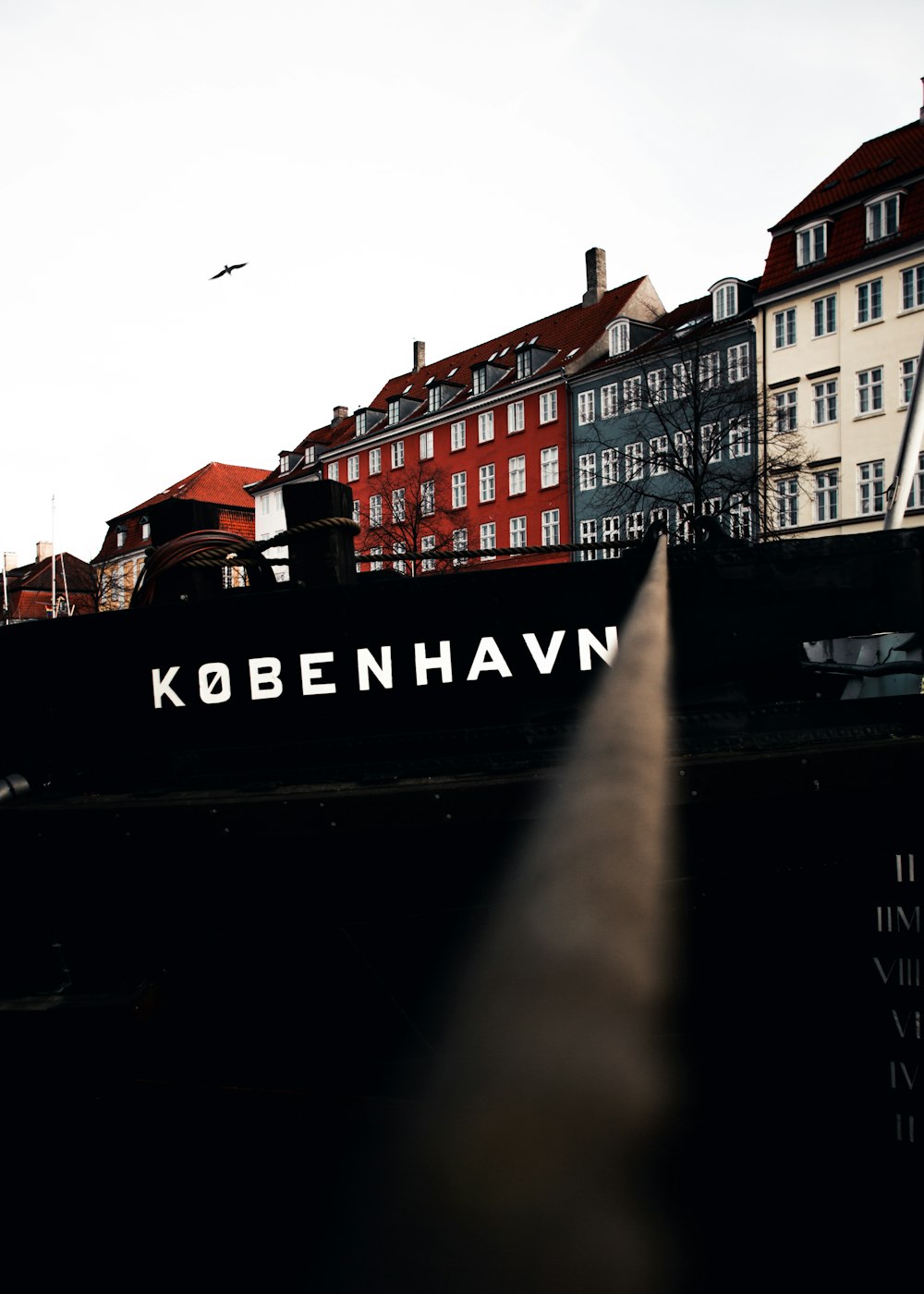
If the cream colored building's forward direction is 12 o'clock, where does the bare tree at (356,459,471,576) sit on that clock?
The bare tree is roughly at 2 o'clock from the cream colored building.

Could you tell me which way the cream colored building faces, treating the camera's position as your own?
facing the viewer and to the left of the viewer

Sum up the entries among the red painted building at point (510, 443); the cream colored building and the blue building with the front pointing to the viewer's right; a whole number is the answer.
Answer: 0

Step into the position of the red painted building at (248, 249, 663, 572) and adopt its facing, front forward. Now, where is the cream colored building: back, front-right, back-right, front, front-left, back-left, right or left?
left

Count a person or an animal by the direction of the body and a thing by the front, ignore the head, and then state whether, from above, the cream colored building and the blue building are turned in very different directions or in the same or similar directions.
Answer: same or similar directions

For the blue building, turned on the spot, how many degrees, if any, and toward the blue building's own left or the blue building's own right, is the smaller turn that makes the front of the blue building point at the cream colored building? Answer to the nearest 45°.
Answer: approximately 135° to the blue building's own left

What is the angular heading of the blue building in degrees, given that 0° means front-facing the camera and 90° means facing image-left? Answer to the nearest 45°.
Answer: approximately 45°

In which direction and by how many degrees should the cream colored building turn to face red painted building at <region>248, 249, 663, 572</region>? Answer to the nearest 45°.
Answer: approximately 90° to its right

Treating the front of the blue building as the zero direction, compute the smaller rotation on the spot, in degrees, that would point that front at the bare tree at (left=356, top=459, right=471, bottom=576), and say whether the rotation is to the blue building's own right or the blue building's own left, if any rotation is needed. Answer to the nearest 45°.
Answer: approximately 90° to the blue building's own right

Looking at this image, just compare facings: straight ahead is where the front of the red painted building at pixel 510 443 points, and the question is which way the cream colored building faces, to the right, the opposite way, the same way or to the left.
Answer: the same way

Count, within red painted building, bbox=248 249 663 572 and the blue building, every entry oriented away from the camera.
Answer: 0

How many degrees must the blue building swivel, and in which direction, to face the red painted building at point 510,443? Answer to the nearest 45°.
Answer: approximately 90° to its right

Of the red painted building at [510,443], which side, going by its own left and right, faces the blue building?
left
